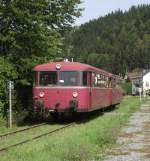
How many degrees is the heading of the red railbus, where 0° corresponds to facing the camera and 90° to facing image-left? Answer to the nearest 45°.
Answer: approximately 45°
